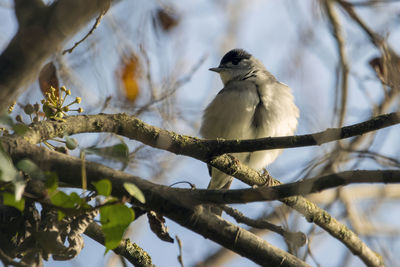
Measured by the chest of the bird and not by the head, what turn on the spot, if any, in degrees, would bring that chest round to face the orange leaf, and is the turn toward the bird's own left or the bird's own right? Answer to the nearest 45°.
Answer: approximately 45° to the bird's own right

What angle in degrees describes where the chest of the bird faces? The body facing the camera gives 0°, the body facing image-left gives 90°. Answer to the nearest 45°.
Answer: approximately 0°
